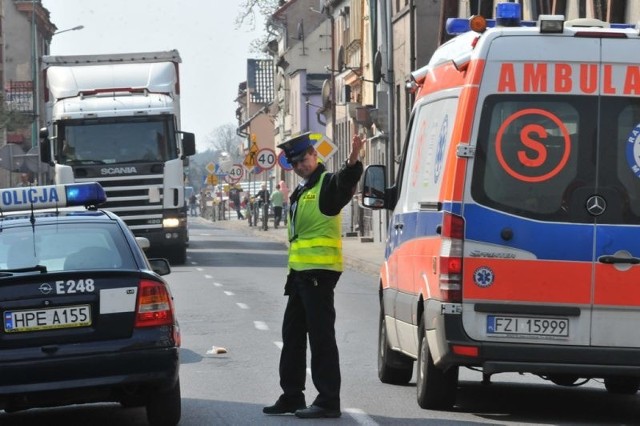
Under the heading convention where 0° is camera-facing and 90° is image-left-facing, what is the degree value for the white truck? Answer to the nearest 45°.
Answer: approximately 0°

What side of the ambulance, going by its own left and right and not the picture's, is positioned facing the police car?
left

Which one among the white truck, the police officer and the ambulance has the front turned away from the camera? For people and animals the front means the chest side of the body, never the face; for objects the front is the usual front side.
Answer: the ambulance

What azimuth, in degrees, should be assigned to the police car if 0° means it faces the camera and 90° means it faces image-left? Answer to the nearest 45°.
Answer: approximately 180°

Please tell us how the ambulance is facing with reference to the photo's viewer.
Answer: facing away from the viewer

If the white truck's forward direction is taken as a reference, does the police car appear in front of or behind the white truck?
in front

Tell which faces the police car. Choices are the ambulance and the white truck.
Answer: the white truck
